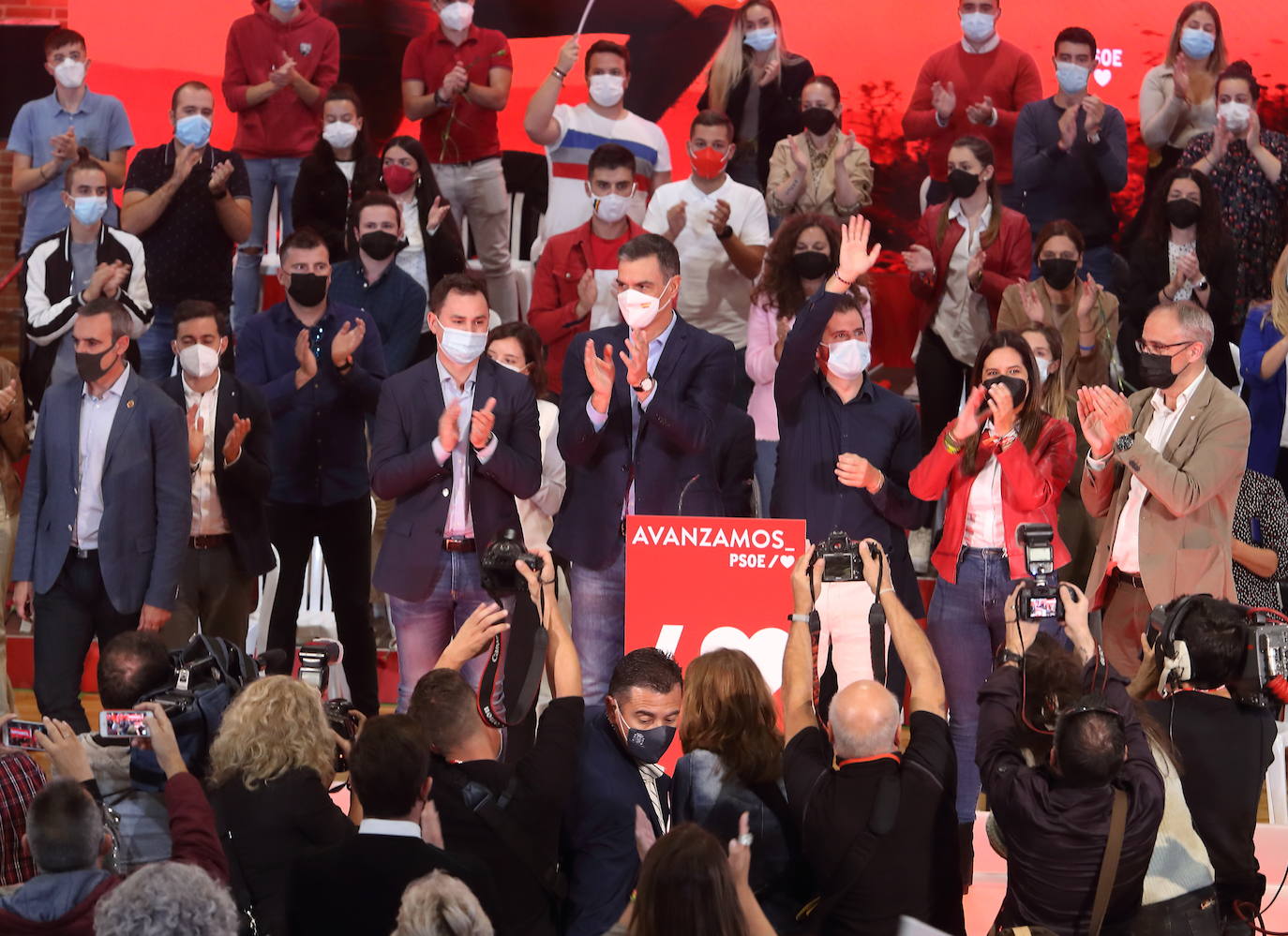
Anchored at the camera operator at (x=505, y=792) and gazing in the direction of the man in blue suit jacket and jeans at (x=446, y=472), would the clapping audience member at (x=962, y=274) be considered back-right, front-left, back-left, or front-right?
front-right

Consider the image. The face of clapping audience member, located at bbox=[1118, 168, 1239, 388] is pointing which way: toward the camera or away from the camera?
toward the camera

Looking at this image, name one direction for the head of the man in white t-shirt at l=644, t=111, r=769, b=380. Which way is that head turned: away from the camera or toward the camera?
toward the camera

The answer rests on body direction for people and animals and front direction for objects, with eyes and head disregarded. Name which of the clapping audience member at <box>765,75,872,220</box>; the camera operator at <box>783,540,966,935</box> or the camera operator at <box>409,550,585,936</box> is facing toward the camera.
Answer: the clapping audience member

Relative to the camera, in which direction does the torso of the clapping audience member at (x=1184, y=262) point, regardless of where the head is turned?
toward the camera

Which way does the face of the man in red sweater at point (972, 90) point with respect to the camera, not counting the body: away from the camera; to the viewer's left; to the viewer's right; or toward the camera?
toward the camera

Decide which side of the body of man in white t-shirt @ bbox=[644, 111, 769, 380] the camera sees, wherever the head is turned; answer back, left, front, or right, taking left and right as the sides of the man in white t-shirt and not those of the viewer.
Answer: front

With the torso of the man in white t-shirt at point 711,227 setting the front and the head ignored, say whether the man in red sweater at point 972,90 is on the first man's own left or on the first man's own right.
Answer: on the first man's own left

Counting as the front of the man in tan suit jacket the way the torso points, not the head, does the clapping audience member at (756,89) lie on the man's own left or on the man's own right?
on the man's own right

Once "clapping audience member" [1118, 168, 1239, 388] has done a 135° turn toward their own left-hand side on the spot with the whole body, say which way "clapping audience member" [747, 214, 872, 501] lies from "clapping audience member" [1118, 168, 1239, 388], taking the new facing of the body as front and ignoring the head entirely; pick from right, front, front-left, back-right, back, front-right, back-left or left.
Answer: back

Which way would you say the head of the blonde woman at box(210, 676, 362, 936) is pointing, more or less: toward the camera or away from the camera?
away from the camera

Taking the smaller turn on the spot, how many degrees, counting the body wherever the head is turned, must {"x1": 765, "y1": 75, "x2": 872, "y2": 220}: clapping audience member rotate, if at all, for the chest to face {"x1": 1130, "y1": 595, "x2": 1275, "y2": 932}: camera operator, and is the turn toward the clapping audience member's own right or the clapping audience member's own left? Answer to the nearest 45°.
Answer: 0° — they already face them

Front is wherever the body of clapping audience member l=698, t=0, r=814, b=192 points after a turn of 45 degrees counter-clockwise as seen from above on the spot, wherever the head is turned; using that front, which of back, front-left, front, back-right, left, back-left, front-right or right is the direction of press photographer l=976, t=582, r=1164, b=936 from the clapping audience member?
front-right

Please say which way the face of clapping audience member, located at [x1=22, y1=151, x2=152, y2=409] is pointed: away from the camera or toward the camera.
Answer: toward the camera

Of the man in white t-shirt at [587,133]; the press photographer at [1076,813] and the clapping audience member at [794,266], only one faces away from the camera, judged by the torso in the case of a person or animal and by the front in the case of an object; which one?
the press photographer

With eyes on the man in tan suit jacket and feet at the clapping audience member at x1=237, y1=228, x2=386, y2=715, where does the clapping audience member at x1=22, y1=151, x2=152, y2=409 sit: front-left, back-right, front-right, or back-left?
back-left

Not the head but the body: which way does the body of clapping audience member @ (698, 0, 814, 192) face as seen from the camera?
toward the camera

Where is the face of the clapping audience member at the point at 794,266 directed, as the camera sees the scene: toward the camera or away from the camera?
toward the camera

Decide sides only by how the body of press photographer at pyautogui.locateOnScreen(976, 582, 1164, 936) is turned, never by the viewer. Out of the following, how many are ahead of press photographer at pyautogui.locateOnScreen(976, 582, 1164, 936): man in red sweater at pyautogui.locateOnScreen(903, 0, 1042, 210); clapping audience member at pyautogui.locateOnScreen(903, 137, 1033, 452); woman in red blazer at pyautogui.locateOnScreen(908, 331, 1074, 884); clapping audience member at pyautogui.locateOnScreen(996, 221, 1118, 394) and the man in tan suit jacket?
5

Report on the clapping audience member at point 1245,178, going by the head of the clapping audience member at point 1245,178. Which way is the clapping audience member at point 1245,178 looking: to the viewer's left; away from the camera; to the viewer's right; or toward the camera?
toward the camera
